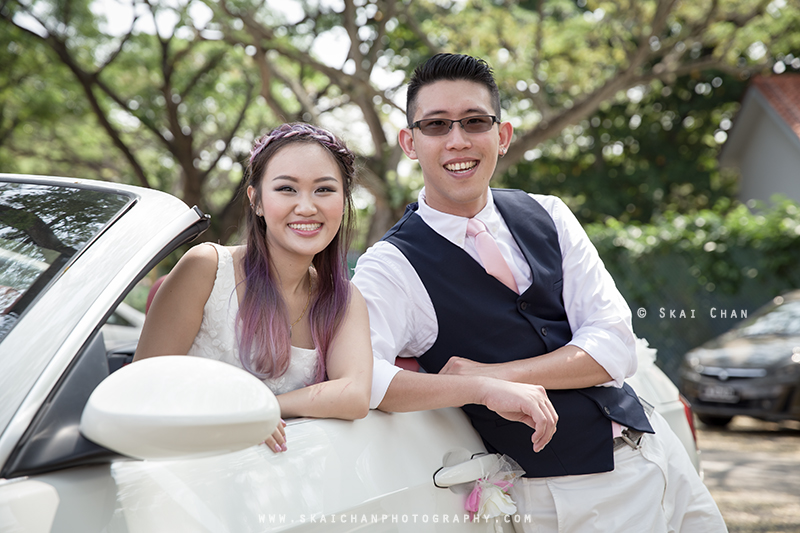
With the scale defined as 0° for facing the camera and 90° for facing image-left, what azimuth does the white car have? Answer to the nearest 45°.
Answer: approximately 45°
